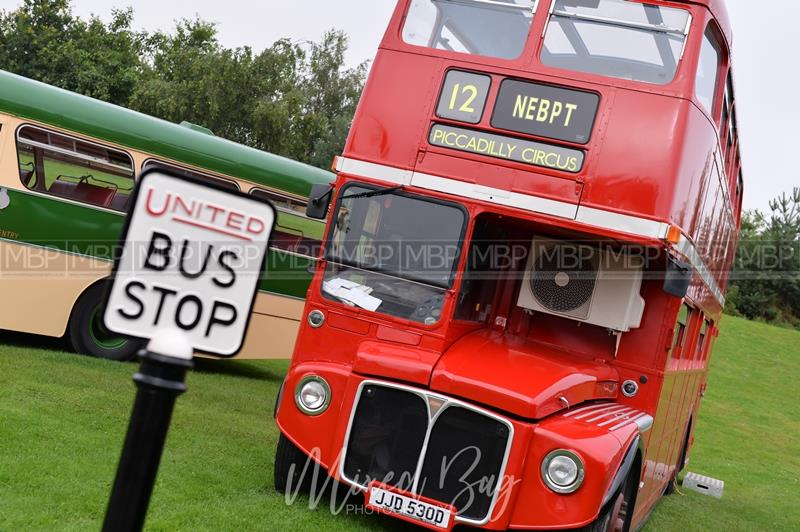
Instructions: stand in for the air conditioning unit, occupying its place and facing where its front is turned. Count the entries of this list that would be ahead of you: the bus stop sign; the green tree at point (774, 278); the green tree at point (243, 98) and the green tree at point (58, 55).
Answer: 1

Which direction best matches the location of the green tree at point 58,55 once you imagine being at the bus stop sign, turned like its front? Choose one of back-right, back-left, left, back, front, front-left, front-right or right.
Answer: back

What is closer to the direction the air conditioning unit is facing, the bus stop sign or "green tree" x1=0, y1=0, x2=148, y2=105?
the bus stop sign

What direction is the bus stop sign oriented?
toward the camera

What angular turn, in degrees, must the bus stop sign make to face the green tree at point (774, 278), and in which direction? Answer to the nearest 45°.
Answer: approximately 135° to its left

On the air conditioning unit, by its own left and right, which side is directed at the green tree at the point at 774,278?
back

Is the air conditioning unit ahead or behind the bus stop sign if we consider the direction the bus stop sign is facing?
behind

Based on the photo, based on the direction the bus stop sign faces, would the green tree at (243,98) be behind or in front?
behind

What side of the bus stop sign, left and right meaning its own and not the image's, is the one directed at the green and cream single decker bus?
back

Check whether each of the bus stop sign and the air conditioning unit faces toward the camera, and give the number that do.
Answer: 2

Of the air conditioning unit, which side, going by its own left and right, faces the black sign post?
front

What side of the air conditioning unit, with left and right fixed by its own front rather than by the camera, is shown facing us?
front

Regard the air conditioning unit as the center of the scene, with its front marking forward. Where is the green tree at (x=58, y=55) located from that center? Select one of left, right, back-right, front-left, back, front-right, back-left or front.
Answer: back-right
